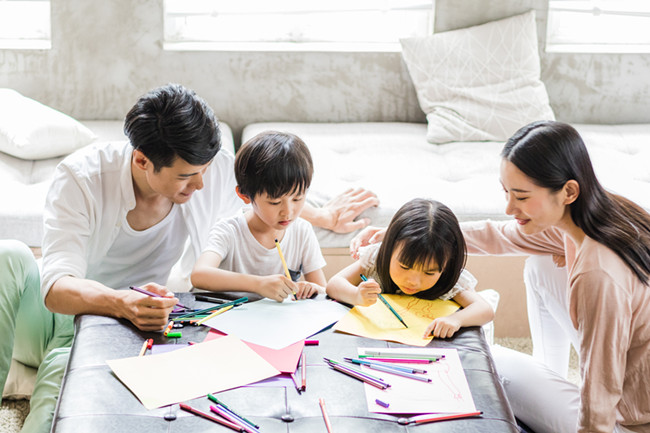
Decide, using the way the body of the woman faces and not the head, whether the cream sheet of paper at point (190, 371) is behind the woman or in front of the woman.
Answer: in front

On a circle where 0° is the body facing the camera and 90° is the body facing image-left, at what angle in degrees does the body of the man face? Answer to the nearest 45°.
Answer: approximately 315°

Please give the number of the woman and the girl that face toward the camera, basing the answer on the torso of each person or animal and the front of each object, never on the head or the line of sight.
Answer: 1

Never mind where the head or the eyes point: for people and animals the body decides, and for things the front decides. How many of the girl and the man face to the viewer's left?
0

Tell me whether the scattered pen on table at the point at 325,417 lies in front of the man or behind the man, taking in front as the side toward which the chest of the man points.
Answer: in front

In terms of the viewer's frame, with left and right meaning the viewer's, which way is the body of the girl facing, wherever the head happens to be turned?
facing the viewer

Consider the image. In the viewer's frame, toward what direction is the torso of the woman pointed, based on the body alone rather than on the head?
to the viewer's left

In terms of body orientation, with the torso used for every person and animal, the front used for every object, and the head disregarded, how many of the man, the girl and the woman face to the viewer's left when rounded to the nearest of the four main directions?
1

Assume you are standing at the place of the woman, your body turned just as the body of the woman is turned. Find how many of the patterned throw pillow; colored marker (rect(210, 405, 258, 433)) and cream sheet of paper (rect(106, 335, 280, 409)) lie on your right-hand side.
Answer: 1

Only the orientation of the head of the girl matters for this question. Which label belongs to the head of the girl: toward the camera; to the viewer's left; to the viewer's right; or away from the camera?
toward the camera

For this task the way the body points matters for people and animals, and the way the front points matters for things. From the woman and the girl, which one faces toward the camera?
the girl

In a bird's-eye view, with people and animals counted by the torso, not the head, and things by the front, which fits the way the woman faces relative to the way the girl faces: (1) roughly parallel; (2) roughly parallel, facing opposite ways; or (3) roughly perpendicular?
roughly perpendicular
